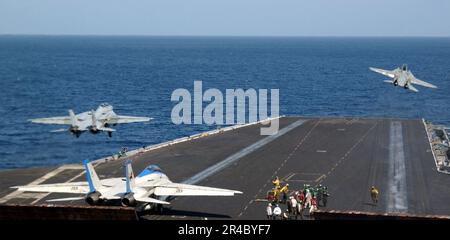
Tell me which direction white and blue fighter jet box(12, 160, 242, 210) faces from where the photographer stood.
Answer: facing away from the viewer and to the right of the viewer
